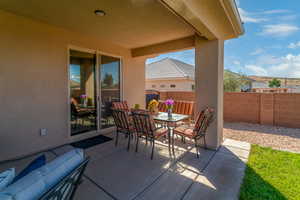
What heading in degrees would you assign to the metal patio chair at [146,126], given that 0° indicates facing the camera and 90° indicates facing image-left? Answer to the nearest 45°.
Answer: approximately 225°

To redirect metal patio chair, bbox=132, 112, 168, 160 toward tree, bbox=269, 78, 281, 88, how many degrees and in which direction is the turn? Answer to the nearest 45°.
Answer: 0° — it already faces it

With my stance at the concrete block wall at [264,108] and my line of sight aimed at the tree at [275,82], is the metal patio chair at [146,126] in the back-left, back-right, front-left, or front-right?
back-left

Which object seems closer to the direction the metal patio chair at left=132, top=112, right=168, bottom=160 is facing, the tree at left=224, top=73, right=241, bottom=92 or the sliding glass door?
the tree

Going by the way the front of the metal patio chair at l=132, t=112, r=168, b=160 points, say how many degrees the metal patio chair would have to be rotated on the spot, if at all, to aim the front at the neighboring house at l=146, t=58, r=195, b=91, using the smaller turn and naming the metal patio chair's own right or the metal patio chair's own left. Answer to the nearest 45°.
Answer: approximately 45° to the metal patio chair's own left

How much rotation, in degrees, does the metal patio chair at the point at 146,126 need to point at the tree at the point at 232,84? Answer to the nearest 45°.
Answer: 0° — it already faces it

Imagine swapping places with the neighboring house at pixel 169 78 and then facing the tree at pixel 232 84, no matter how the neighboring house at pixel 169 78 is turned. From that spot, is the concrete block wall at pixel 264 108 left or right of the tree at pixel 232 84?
right

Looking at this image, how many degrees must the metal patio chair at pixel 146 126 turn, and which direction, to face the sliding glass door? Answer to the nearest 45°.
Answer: approximately 90° to its left
